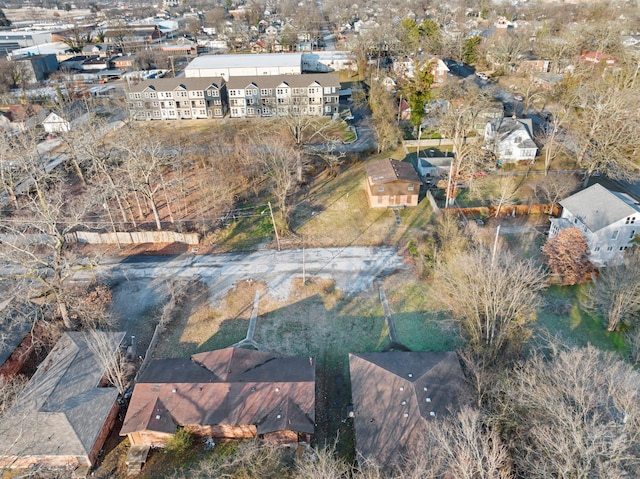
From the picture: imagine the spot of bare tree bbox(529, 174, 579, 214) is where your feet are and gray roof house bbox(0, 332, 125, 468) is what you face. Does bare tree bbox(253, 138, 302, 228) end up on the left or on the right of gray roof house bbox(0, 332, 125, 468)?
right

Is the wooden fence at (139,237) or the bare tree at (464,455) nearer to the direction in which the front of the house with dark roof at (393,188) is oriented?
the bare tree

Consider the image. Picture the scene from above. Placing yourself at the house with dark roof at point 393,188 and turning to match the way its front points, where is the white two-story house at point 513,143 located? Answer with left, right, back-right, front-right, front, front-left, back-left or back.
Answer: back-left

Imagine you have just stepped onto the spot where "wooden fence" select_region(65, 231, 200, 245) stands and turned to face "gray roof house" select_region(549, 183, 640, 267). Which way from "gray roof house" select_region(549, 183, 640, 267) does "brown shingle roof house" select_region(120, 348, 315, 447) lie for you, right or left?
right

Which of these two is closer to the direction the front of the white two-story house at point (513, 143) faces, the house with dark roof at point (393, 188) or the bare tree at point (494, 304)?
the bare tree

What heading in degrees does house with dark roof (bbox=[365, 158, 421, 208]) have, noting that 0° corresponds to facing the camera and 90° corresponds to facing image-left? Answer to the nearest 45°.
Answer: approximately 0°

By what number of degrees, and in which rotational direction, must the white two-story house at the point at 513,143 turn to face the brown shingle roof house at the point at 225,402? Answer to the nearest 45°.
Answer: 0° — it already faces it

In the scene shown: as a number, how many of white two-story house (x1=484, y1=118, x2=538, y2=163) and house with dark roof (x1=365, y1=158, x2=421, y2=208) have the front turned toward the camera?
2
